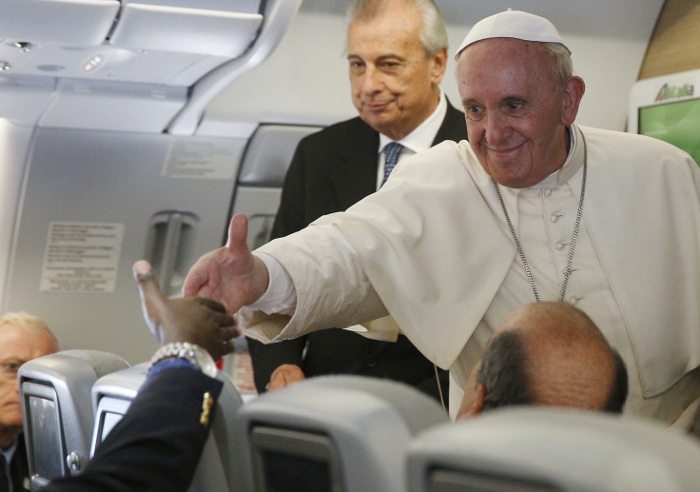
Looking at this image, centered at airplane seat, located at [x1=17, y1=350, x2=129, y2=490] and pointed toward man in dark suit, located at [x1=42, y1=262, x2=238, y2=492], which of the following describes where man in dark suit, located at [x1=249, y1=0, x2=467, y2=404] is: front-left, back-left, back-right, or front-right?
back-left

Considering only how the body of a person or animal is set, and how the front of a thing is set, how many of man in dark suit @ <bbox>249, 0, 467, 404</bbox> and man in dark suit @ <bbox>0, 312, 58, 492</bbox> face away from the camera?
0

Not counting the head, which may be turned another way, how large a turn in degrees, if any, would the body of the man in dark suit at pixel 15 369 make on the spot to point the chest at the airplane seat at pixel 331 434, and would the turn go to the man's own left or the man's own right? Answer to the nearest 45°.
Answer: approximately 45° to the man's own left

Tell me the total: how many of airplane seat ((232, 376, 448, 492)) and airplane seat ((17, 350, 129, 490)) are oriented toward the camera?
0

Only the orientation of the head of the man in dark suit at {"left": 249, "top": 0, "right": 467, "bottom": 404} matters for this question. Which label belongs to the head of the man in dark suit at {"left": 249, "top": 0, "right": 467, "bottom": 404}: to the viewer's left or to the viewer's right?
to the viewer's left

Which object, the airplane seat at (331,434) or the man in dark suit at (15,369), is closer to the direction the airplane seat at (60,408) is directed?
the man in dark suit

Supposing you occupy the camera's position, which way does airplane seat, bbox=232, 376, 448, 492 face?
facing away from the viewer and to the right of the viewer

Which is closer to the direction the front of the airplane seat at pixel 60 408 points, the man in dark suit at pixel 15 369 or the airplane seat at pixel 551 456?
the man in dark suit

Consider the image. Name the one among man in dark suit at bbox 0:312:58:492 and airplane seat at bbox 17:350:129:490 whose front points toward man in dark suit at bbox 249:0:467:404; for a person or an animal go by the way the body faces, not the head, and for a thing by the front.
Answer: the airplane seat

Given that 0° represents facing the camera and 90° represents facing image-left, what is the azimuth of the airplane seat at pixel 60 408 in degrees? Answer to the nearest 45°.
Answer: approximately 225°

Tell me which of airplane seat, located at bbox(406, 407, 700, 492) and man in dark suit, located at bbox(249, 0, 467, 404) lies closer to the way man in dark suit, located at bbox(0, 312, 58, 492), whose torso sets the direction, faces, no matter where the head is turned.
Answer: the airplane seat
